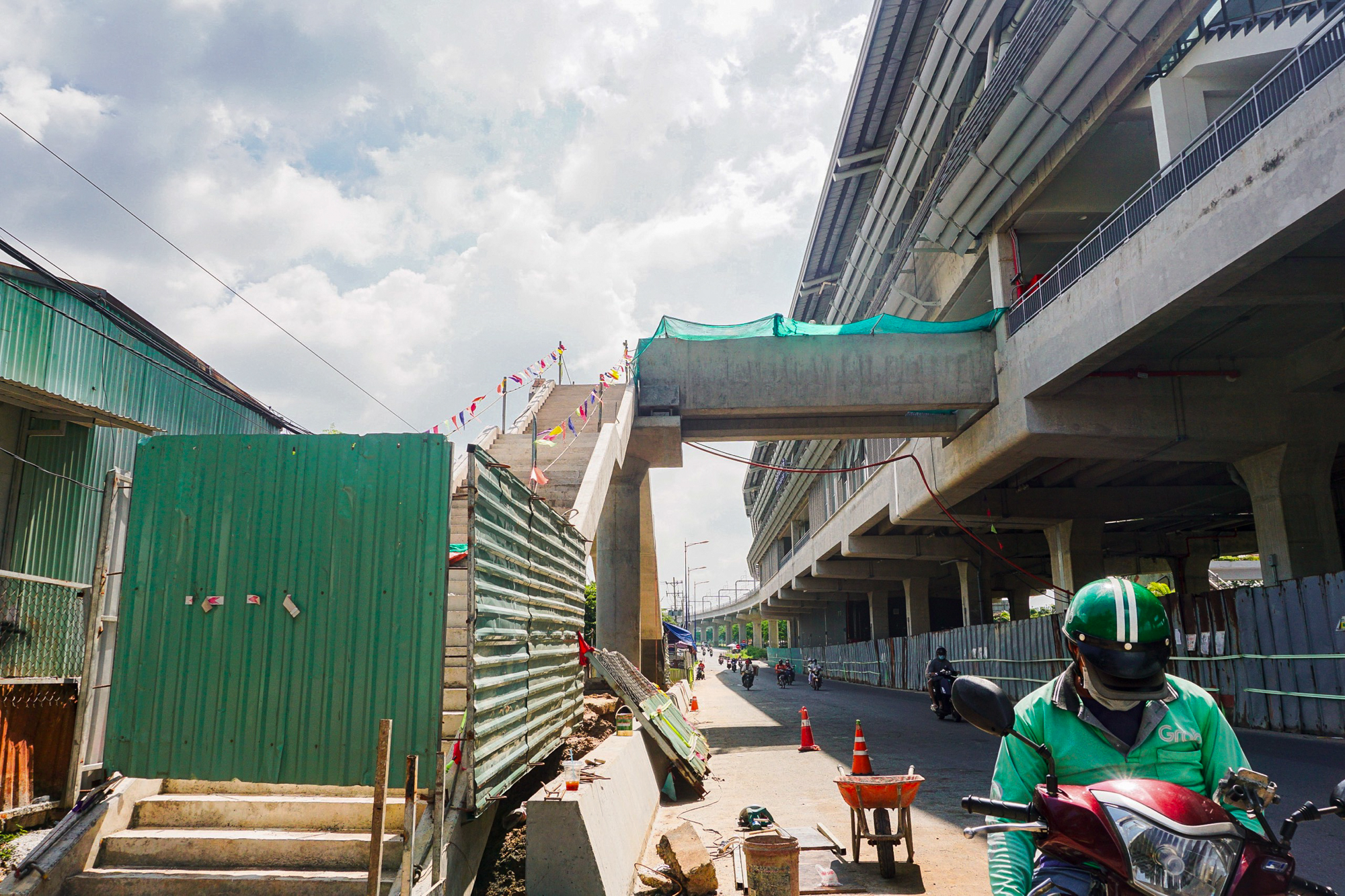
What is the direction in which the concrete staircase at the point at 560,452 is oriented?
toward the camera

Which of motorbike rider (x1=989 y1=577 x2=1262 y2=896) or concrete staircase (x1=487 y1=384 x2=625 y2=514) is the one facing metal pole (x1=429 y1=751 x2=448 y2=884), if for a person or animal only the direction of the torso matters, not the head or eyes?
the concrete staircase

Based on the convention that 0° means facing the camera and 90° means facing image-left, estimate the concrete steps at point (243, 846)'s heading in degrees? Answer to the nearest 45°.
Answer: approximately 0°

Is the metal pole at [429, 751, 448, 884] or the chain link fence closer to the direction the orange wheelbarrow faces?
the metal pole

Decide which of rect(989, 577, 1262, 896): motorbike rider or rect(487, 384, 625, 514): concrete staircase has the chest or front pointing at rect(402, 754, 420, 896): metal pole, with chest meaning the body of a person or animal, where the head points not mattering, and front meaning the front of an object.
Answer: the concrete staircase

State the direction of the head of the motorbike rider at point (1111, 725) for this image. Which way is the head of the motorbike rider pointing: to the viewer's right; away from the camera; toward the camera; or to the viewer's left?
toward the camera

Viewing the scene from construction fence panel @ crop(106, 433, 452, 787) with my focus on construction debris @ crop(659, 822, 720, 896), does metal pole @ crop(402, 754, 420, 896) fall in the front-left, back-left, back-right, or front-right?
front-right

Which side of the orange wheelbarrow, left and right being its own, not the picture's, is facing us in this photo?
front

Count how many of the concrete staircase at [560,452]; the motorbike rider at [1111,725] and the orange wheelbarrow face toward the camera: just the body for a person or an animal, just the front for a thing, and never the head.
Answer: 3

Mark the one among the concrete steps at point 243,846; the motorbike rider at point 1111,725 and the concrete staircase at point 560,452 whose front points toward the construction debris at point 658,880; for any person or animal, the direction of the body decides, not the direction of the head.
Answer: the concrete staircase

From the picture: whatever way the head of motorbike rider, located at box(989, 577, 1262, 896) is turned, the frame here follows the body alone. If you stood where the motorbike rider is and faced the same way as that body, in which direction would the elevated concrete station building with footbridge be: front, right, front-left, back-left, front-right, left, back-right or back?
back

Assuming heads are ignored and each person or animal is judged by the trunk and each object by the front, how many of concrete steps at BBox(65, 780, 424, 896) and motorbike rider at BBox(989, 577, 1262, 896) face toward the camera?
2

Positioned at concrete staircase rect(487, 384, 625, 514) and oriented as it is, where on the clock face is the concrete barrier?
The concrete barrier is roughly at 12 o'clock from the concrete staircase.

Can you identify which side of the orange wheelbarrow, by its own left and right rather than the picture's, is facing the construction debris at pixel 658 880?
right
